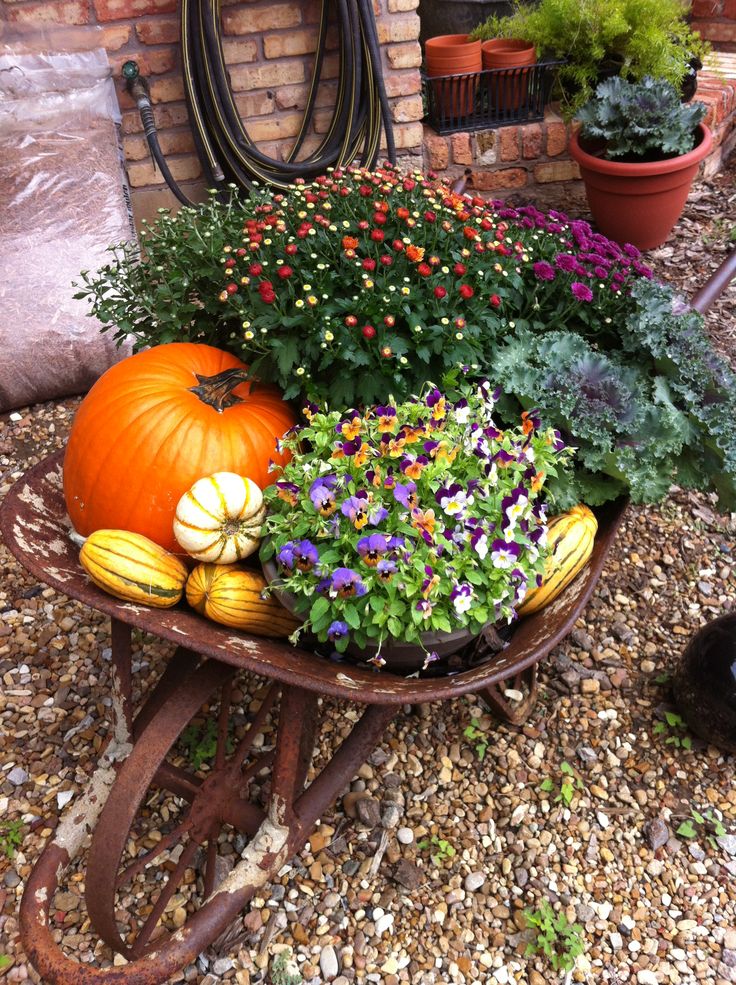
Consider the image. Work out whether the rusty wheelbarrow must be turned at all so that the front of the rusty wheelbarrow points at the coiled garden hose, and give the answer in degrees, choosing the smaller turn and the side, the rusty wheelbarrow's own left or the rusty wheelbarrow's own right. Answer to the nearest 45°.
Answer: approximately 135° to the rusty wheelbarrow's own right

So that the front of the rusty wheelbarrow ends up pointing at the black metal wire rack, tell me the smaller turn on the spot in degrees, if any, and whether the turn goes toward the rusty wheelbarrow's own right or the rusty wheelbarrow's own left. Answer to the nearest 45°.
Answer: approximately 135° to the rusty wheelbarrow's own right

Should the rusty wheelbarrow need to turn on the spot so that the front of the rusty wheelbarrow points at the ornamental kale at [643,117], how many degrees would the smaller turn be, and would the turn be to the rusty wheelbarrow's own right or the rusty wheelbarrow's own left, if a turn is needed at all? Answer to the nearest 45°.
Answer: approximately 180°

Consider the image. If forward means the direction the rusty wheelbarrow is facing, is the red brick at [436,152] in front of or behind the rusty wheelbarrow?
behind

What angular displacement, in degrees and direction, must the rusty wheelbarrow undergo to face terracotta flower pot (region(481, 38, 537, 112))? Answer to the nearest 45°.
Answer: approximately 135° to its right

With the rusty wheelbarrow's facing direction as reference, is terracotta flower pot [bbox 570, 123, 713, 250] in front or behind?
behind

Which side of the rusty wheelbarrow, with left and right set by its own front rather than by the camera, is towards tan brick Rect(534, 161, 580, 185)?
back

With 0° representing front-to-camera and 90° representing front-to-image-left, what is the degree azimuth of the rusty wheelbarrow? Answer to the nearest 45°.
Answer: approximately 45°
